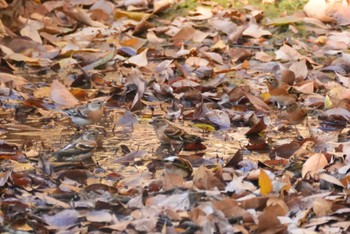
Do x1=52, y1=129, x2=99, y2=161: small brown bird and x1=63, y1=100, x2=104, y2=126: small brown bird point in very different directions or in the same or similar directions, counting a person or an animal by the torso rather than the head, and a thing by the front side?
same or similar directions

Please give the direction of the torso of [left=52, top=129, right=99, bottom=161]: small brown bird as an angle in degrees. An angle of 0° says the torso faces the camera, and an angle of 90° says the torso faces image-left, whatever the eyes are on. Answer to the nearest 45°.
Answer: approximately 270°

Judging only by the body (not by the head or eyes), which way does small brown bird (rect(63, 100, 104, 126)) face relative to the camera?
to the viewer's right

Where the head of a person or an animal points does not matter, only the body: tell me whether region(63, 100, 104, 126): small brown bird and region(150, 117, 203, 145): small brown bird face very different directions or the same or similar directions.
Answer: very different directions

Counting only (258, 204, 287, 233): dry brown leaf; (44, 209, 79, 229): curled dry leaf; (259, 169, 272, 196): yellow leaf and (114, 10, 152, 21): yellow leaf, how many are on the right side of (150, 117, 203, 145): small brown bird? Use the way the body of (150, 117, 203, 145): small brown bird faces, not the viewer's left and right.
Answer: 1

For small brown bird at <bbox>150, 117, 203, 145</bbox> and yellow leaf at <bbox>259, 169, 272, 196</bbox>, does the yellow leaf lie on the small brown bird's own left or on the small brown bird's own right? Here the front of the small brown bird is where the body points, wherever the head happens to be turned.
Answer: on the small brown bird's own left

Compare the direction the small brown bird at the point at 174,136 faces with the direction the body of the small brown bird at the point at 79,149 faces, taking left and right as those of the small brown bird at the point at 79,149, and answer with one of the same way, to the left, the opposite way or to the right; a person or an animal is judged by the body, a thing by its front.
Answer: the opposite way

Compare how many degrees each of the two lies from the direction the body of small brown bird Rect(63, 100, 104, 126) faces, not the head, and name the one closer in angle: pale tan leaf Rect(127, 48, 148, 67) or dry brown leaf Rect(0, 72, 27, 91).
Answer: the pale tan leaf

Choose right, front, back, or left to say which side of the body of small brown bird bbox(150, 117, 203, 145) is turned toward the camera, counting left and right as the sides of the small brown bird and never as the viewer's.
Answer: left

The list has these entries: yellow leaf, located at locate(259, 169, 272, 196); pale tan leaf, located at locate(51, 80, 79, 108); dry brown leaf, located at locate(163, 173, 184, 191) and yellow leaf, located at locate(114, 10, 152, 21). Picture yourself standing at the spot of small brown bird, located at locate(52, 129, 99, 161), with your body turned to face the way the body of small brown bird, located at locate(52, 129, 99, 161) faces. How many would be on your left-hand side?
2
